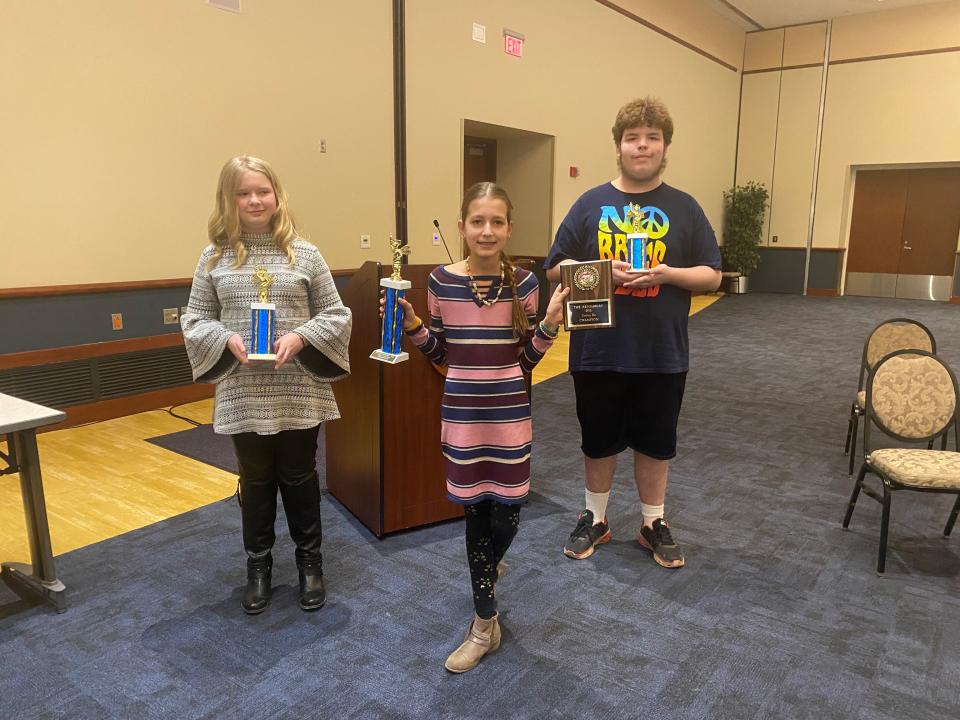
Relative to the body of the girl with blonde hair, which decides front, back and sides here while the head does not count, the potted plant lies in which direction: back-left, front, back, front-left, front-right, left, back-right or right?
back-left

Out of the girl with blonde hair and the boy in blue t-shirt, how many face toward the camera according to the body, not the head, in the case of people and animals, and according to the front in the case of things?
2

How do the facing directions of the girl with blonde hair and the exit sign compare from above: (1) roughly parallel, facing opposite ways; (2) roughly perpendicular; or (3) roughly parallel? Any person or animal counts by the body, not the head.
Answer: roughly parallel

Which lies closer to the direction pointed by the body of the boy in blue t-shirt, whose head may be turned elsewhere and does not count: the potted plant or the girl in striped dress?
the girl in striped dress

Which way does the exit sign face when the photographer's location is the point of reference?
facing the viewer and to the right of the viewer

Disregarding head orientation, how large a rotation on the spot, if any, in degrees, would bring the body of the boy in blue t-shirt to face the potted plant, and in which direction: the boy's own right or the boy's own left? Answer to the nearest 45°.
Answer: approximately 180°

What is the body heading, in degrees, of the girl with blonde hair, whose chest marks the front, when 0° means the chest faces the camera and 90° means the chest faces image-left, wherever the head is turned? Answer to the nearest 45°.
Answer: approximately 0°

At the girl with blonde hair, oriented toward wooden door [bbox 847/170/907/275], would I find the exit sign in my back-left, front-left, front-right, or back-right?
front-left

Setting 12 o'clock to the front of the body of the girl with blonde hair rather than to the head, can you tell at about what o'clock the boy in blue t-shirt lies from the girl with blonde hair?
The boy in blue t-shirt is roughly at 9 o'clock from the girl with blonde hair.

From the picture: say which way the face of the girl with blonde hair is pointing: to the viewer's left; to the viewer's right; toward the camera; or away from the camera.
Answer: toward the camera

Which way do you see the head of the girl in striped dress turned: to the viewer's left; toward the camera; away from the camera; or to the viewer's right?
toward the camera

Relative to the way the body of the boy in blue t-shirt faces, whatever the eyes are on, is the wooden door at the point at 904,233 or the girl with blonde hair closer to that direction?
the girl with blonde hair

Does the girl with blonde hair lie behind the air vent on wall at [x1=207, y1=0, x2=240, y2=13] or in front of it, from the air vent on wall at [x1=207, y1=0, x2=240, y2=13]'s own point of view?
in front

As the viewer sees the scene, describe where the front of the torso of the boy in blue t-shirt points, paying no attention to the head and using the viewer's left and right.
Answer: facing the viewer

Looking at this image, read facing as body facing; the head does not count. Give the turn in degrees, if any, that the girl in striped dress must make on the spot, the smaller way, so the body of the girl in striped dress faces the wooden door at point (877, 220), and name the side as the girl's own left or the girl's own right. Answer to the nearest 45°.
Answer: approximately 135° to the girl's own left

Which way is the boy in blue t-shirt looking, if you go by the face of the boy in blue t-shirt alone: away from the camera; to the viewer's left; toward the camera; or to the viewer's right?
toward the camera

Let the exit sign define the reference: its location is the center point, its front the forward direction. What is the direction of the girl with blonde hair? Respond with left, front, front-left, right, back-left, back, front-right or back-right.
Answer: front-right

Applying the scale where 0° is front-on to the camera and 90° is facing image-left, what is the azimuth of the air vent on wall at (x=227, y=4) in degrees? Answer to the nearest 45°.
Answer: approximately 315°
